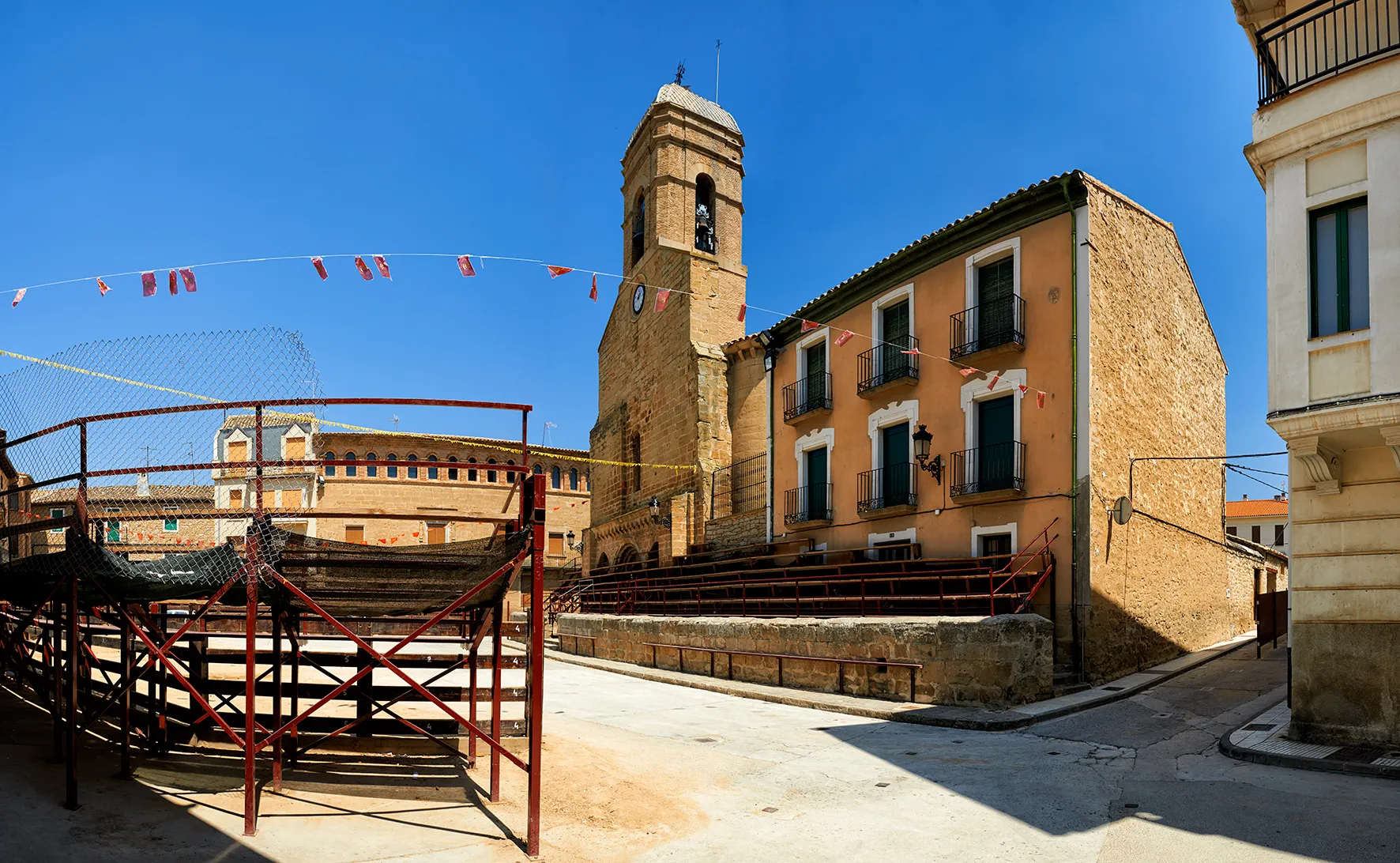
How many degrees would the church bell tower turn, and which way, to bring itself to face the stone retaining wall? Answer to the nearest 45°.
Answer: approximately 45° to its left

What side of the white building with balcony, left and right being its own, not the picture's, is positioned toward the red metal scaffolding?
front

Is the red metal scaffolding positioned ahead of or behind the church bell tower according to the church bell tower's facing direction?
ahead

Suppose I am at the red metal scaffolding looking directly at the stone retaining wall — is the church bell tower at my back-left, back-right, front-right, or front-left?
front-left

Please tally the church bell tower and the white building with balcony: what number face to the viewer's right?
0

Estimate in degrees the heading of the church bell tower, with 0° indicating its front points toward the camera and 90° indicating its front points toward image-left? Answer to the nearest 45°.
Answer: approximately 45°

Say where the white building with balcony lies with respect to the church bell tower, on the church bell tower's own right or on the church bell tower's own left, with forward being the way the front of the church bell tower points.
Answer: on the church bell tower's own left

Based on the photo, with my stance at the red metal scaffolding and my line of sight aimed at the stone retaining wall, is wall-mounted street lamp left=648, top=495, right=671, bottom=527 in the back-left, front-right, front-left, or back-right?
front-left

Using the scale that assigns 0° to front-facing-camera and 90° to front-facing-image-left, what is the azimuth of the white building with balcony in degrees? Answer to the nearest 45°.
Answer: approximately 45°
